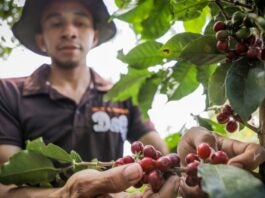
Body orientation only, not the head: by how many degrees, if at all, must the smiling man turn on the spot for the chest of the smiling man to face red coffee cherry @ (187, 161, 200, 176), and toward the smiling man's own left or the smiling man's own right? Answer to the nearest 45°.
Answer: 0° — they already face it
